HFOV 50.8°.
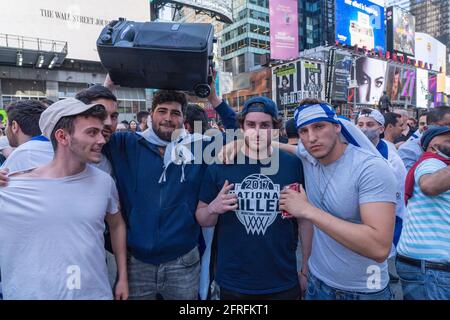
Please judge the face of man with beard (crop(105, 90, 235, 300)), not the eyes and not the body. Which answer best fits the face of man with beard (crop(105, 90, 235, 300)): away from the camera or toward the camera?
toward the camera

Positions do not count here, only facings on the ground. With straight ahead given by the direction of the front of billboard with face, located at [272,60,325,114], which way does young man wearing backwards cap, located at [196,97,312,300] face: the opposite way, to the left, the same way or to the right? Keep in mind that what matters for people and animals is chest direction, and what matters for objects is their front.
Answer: the same way

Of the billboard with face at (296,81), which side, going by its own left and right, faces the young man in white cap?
front

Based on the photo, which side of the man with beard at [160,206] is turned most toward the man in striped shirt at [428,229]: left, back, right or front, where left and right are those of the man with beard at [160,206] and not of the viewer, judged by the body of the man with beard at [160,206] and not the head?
left

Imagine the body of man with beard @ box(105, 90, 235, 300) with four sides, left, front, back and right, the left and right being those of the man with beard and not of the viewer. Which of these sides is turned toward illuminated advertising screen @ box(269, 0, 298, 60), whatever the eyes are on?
back

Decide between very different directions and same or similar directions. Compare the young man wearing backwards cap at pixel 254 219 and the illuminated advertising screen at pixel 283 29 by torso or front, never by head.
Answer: same or similar directions

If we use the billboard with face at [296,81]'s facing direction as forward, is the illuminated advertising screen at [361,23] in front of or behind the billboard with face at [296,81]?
behind

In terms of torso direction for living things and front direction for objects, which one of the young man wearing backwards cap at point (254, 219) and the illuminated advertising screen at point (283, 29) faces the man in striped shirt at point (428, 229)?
the illuminated advertising screen

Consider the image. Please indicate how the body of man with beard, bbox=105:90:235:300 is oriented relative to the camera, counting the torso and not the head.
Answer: toward the camera

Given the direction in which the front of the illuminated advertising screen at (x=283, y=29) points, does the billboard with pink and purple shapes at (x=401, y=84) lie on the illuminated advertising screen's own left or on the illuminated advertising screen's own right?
on the illuminated advertising screen's own left

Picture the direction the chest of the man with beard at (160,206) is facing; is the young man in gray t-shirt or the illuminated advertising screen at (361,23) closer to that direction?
the young man in gray t-shirt

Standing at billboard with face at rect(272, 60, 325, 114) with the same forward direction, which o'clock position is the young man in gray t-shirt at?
The young man in gray t-shirt is roughly at 12 o'clock from the billboard with face.

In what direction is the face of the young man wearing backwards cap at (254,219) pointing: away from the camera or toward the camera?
toward the camera

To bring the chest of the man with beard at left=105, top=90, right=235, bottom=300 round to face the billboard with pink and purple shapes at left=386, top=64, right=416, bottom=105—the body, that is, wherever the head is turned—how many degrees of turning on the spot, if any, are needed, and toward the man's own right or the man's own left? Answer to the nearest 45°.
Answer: approximately 135° to the man's own left

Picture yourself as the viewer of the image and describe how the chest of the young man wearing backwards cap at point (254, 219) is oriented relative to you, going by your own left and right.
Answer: facing the viewer
